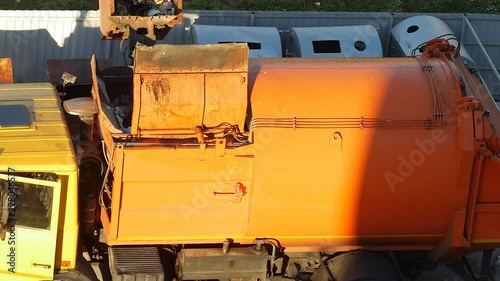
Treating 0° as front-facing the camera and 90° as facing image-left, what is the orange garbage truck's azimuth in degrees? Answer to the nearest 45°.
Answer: approximately 90°
